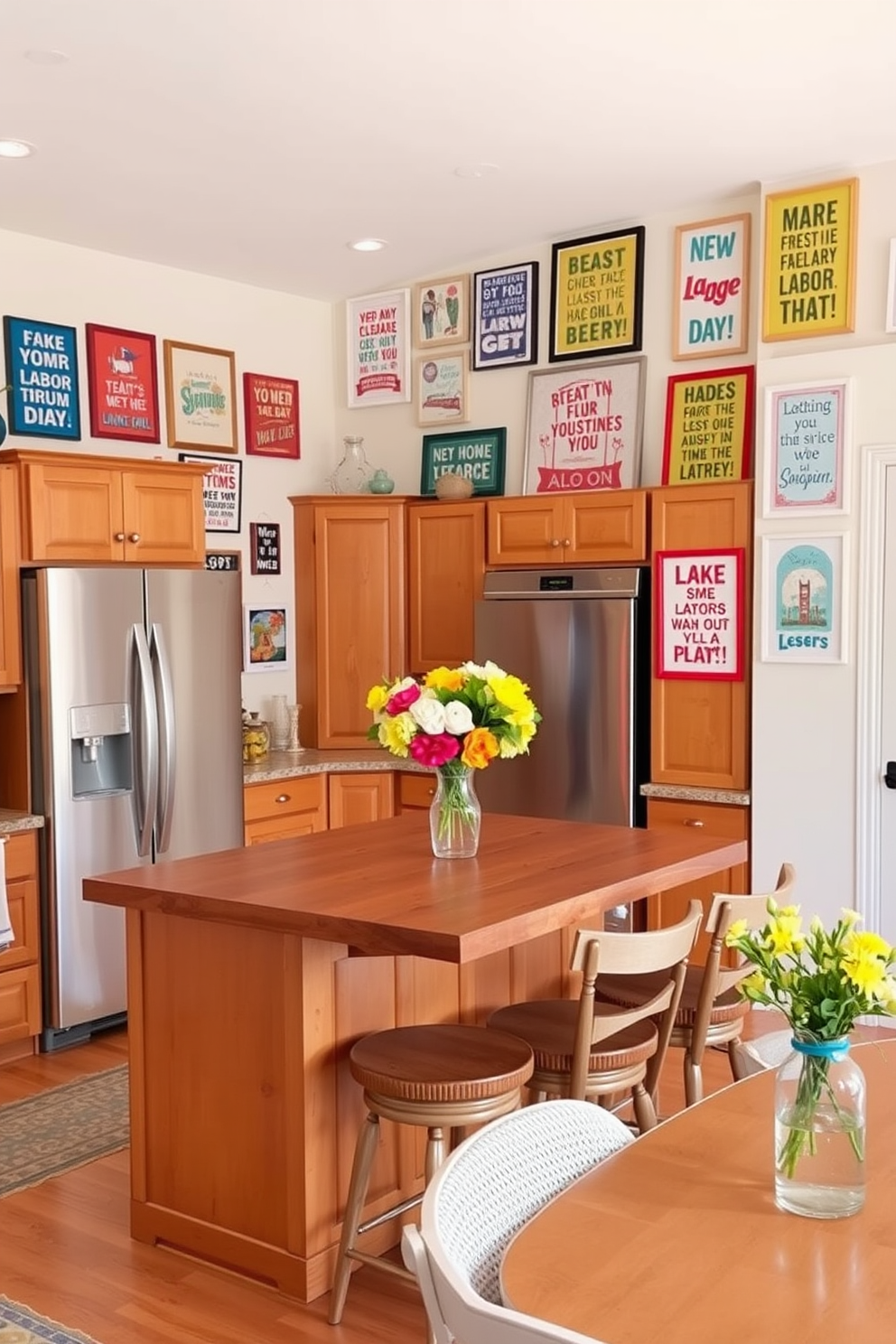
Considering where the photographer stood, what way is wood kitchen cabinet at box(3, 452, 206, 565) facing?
facing the viewer and to the right of the viewer

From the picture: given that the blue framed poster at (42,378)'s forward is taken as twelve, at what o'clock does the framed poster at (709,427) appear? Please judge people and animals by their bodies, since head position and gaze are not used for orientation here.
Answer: The framed poster is roughly at 11 o'clock from the blue framed poster.

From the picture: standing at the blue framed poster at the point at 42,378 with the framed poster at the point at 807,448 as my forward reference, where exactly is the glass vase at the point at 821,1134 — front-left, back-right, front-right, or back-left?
front-right

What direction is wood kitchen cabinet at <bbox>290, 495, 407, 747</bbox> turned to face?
toward the camera

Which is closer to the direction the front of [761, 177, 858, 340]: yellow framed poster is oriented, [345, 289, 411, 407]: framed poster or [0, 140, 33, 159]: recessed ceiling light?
the recessed ceiling light

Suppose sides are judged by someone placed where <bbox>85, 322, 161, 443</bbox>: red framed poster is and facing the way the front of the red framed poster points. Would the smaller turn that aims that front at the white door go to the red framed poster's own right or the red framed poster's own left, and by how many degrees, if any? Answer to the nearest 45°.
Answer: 0° — it already faces it

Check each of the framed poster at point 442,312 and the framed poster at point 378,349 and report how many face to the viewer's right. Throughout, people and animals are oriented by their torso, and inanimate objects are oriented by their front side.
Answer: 0

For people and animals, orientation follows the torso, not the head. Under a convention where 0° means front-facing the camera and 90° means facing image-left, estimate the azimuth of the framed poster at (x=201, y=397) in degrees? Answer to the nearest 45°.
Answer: approximately 315°

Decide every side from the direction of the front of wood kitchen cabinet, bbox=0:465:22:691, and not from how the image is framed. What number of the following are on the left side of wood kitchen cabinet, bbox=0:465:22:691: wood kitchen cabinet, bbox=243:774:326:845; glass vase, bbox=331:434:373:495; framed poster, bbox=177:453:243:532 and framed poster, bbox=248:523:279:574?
4

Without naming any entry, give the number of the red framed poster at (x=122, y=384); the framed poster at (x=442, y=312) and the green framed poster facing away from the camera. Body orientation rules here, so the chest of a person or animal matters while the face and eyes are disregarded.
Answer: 0

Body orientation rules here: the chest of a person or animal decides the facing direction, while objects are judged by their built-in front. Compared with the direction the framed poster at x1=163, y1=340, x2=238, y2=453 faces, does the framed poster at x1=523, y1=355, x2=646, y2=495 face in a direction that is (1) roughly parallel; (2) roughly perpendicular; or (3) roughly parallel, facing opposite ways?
roughly perpendicular

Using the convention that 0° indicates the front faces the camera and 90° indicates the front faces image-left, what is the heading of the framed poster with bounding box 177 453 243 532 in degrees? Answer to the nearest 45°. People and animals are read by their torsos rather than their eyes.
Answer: approximately 315°
